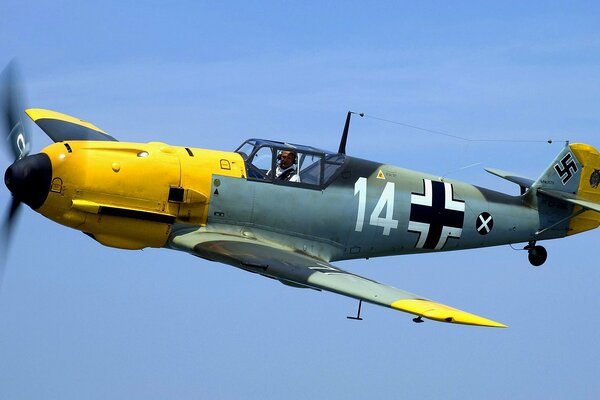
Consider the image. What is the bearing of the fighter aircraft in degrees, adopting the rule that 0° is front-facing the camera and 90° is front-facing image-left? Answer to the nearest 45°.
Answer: approximately 45°
